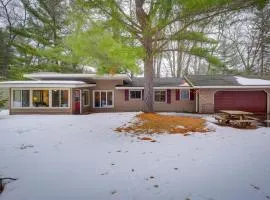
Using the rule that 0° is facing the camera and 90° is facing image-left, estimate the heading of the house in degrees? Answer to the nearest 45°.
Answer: approximately 0°

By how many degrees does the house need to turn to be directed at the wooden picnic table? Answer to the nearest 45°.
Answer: approximately 45° to its left
